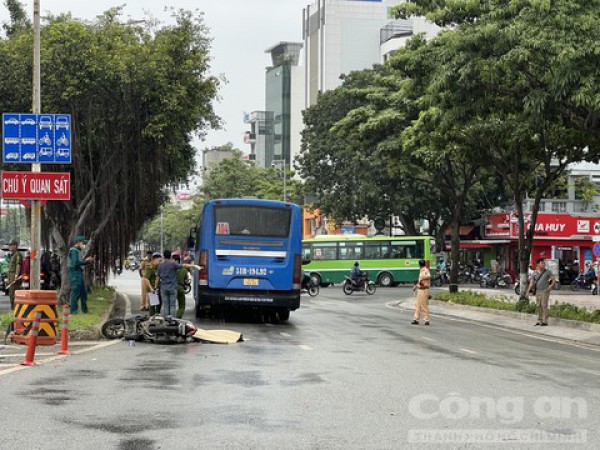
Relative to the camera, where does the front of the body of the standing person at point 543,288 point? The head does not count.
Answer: toward the camera

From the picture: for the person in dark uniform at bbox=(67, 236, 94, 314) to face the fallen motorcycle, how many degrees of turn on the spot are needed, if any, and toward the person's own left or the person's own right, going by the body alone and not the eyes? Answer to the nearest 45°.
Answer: approximately 90° to the person's own right

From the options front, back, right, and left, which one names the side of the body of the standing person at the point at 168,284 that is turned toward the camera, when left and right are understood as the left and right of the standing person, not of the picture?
back

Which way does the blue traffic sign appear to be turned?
toward the camera

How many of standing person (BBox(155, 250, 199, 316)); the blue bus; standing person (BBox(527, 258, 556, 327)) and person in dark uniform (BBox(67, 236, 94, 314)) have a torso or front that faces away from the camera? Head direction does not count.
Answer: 2

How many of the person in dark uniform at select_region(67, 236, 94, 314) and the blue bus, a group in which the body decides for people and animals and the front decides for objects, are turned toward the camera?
0

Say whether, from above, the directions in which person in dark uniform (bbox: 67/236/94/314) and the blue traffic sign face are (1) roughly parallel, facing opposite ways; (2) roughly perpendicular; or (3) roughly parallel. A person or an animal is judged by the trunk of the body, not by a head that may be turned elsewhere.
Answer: roughly perpendicular

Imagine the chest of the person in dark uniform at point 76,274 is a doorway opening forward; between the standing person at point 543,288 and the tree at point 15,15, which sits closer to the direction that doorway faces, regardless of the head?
the standing person

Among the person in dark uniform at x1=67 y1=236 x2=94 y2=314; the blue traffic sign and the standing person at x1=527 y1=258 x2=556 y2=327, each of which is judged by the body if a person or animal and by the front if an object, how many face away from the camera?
0

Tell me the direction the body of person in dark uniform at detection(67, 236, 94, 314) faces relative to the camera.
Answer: to the viewer's right

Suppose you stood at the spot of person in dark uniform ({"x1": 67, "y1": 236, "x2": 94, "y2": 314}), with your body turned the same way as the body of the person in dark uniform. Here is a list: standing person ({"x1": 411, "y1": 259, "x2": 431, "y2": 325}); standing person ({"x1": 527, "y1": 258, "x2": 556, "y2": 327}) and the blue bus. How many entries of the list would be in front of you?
3

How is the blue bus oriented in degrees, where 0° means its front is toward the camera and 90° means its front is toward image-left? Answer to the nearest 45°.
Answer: approximately 180°

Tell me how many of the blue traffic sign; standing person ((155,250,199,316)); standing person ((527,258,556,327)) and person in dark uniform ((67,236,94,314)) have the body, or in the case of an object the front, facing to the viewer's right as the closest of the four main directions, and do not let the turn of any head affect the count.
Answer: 1
